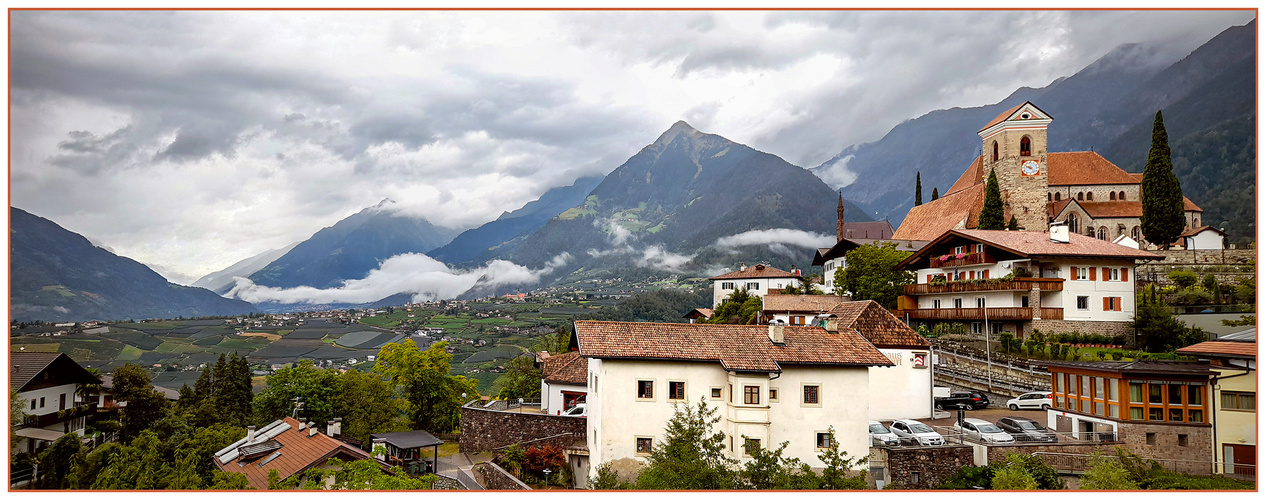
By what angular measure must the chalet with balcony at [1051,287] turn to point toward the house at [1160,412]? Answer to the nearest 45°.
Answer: approximately 45° to its left

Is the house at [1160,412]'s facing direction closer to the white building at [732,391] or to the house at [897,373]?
the white building

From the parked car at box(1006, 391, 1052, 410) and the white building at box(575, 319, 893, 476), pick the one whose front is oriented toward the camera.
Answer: the white building

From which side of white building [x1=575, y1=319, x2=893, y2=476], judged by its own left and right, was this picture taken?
front

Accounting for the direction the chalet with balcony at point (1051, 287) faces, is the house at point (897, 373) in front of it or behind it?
in front

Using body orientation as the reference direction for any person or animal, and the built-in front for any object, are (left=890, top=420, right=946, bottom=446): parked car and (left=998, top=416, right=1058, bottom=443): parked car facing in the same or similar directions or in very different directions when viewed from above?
same or similar directions

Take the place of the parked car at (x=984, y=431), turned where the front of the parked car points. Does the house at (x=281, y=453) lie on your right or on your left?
on your right

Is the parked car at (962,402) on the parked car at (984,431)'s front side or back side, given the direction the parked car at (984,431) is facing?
on the back side

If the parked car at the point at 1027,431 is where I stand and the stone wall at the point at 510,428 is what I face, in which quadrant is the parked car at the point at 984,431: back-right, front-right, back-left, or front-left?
front-left

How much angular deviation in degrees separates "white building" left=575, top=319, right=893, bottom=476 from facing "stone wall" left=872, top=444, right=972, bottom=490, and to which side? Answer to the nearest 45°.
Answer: approximately 90° to its left

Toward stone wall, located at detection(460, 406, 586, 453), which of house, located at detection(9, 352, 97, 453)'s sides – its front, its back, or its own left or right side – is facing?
front

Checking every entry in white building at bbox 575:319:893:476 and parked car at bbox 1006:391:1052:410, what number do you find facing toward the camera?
1

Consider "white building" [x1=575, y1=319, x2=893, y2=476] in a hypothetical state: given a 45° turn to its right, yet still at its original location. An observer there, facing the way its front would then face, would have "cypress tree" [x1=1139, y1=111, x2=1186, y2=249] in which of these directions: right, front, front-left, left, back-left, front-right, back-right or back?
back

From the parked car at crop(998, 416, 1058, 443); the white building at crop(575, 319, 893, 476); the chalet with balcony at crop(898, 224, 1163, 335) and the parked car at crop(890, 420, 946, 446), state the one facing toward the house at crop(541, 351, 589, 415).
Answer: the chalet with balcony

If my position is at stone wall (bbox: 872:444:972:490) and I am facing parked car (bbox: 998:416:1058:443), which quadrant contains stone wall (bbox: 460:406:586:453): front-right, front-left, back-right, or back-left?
back-left

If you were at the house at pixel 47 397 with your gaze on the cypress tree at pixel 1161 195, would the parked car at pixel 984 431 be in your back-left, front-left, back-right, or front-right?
front-right
